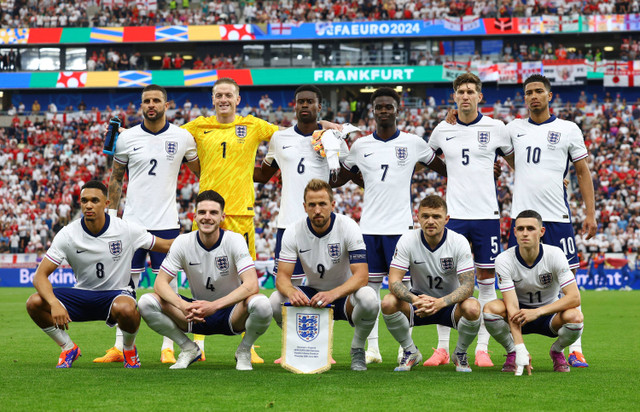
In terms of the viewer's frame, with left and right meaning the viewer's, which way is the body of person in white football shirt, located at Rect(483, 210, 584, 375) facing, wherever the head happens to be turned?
facing the viewer

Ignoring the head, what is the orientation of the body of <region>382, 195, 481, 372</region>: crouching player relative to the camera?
toward the camera

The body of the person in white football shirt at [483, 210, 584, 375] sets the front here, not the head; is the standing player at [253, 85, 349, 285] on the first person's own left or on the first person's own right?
on the first person's own right

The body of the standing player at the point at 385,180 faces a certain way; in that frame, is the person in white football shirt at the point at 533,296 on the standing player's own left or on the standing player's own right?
on the standing player's own left

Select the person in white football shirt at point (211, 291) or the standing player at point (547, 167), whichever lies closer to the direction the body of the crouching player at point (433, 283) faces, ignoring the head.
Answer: the person in white football shirt

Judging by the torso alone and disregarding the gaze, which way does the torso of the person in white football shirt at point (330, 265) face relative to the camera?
toward the camera

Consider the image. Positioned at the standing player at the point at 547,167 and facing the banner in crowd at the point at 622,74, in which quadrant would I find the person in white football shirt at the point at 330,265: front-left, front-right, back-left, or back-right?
back-left

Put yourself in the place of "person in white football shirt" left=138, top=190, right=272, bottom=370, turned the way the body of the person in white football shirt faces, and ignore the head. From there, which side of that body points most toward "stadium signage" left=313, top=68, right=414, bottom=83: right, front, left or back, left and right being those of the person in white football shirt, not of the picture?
back

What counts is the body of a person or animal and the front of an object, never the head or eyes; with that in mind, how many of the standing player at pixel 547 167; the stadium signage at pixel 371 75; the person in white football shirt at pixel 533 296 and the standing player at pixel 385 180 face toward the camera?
4

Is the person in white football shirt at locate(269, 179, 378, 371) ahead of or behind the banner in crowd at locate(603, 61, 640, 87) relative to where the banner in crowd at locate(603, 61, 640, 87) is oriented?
ahead

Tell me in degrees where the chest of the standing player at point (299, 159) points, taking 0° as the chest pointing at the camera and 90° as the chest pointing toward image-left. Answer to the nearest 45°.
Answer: approximately 0°

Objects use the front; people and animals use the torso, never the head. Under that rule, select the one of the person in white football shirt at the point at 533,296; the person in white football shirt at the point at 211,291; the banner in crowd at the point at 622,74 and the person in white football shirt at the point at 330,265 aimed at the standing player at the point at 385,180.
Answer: the banner in crowd
